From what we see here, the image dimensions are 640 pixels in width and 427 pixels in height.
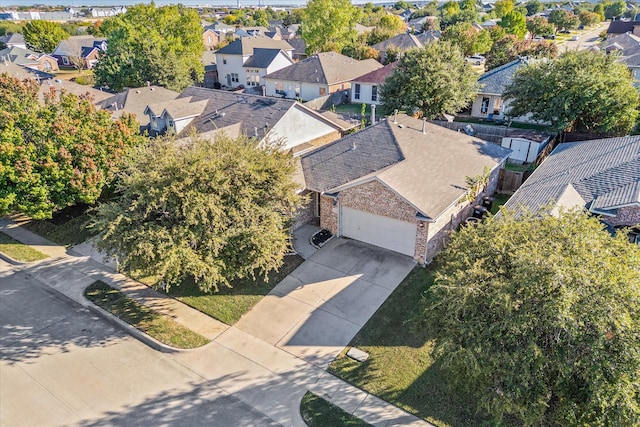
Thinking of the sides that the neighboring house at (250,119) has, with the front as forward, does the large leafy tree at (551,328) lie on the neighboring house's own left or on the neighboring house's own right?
on the neighboring house's own left

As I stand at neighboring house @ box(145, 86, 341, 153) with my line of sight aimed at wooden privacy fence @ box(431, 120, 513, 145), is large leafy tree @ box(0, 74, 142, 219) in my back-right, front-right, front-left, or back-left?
back-right

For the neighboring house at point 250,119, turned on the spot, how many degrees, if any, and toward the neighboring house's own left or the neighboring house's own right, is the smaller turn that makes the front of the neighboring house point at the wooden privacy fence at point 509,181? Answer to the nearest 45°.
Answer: approximately 90° to the neighboring house's own left

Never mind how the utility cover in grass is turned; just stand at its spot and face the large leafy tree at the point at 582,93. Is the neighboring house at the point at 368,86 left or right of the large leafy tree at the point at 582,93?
left

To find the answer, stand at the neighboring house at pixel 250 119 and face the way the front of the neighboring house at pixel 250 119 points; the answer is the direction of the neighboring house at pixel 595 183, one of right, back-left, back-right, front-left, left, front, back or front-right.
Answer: left

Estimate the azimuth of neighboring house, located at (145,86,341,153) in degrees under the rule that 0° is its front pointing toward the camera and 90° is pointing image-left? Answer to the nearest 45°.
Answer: approximately 45°
